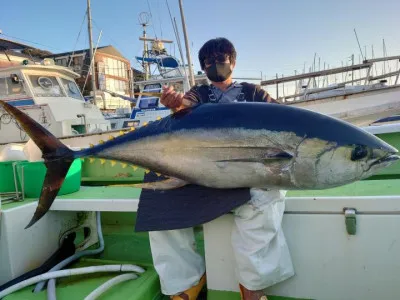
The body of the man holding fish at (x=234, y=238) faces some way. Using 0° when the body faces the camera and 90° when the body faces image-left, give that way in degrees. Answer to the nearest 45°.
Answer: approximately 0°

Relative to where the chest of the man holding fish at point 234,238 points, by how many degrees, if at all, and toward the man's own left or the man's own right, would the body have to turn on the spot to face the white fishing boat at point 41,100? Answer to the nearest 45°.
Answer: approximately 135° to the man's own right

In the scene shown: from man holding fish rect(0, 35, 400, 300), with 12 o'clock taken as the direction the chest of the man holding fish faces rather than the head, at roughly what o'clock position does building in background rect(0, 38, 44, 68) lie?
The building in background is roughly at 5 o'clock from the man holding fish.

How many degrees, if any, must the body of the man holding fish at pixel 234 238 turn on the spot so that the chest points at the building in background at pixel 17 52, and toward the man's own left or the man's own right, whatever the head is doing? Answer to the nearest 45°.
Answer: approximately 135° to the man's own right

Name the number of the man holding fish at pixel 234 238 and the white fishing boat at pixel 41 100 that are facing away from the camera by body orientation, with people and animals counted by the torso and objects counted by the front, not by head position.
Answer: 0

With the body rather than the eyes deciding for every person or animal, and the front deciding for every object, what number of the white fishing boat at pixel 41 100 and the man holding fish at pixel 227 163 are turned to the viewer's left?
0

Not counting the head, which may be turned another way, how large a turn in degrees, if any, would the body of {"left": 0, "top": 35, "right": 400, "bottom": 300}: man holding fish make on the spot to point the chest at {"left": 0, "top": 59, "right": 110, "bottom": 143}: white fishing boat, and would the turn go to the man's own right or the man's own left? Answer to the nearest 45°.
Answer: approximately 135° to the man's own right

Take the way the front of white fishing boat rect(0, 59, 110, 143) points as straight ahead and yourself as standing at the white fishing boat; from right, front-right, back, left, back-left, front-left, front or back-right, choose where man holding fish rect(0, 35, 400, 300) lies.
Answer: front-right

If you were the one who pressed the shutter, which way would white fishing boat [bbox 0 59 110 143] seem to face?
facing the viewer and to the right of the viewer

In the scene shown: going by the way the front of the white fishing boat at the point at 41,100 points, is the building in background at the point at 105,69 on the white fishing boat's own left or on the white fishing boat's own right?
on the white fishing boat's own left

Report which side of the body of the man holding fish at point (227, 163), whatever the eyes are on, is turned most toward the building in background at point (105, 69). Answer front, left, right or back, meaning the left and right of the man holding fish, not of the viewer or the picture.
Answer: back
